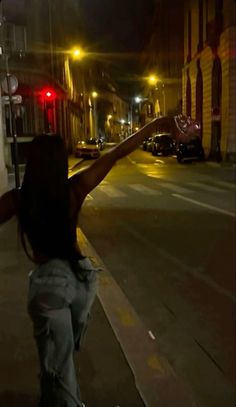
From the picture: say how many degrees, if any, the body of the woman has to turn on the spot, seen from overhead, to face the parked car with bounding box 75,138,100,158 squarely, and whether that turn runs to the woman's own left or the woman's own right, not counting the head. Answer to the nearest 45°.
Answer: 0° — they already face it

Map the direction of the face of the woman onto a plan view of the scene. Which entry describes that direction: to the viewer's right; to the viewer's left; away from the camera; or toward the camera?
away from the camera

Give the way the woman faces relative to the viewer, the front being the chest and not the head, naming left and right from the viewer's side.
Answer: facing away from the viewer
